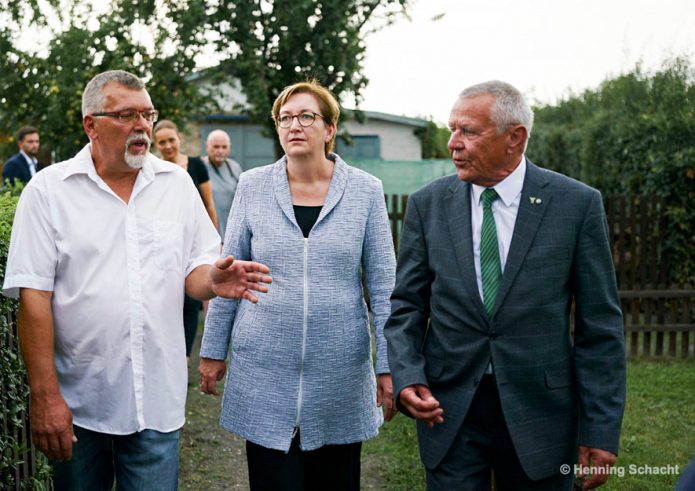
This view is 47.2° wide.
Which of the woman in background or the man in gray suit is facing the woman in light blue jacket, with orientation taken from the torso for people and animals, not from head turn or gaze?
the woman in background

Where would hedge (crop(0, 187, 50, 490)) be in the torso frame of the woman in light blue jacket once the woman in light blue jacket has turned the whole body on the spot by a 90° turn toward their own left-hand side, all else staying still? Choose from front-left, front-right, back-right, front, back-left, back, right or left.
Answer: back

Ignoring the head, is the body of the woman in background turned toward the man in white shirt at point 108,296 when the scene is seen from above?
yes

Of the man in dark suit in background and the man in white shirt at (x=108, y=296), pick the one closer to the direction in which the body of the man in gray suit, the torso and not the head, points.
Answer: the man in white shirt

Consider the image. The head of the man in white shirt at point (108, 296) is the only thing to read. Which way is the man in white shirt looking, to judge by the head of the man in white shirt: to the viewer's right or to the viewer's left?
to the viewer's right

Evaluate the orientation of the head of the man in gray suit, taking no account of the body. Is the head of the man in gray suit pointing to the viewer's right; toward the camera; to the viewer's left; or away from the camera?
to the viewer's left

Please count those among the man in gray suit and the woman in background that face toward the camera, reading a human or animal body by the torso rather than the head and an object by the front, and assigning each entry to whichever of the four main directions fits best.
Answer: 2

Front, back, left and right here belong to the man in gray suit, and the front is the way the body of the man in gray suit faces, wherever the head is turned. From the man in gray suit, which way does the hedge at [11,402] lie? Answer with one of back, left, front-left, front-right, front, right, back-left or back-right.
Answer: right

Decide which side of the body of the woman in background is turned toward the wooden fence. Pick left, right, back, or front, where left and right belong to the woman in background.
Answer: left

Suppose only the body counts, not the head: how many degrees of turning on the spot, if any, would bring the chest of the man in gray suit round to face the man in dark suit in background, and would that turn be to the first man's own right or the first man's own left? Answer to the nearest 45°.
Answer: approximately 135° to the first man's own right

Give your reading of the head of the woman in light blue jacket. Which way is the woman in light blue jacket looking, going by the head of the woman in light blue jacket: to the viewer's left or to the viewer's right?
to the viewer's left

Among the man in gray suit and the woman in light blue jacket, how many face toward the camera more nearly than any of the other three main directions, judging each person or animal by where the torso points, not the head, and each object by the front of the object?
2

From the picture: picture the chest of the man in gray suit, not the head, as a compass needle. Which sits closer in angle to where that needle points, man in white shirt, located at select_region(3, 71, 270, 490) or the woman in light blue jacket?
the man in white shirt
